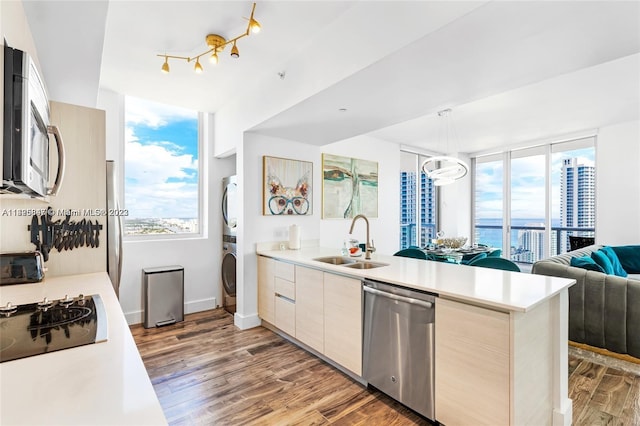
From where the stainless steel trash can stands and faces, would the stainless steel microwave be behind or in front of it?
in front

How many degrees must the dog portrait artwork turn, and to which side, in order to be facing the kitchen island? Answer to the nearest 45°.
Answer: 0° — it already faces it

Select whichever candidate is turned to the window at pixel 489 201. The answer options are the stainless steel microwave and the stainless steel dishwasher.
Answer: the stainless steel microwave

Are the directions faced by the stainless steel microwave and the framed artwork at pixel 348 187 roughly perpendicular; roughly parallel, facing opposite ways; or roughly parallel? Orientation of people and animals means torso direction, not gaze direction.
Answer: roughly perpendicular

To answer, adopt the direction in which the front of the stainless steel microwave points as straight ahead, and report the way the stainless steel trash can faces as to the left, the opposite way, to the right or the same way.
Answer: to the right

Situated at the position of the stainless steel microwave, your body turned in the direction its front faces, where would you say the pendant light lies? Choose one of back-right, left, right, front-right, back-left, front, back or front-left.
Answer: front

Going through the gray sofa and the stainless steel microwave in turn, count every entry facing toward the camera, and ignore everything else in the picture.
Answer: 0

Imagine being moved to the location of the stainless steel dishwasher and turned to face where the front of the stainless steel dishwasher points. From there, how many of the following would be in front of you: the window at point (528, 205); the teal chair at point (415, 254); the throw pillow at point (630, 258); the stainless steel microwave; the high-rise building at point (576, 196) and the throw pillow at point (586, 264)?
1

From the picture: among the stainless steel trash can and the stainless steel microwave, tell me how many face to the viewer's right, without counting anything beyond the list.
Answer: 1

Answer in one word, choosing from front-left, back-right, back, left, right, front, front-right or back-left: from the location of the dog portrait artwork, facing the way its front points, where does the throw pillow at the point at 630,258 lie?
front-left

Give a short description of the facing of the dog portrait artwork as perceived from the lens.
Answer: facing the viewer and to the right of the viewer

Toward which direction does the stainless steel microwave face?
to the viewer's right

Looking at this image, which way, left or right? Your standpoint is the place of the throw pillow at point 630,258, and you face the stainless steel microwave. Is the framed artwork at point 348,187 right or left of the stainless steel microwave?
right

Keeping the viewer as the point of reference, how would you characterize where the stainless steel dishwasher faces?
facing the viewer and to the left of the viewer

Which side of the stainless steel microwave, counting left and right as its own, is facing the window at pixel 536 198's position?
front
